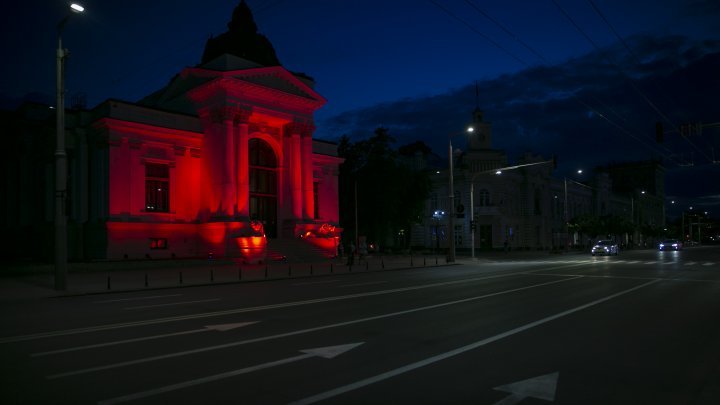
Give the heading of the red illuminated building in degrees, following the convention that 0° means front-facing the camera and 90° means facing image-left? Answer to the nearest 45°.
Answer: approximately 315°

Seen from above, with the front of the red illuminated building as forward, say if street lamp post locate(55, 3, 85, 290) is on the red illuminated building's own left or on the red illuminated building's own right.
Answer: on the red illuminated building's own right
